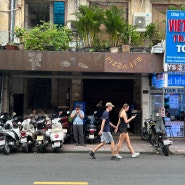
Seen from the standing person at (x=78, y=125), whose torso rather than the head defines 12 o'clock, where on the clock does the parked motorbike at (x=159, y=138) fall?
The parked motorbike is roughly at 10 o'clock from the standing person.

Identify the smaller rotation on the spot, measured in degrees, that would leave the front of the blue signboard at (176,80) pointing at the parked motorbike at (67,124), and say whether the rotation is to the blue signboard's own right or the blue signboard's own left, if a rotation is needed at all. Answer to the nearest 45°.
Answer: approximately 90° to the blue signboard's own right

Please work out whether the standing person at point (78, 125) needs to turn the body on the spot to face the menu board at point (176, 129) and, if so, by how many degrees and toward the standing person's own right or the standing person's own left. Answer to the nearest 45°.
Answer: approximately 135° to the standing person's own left
